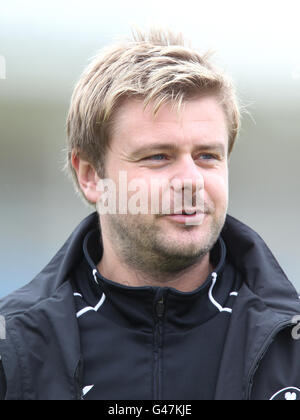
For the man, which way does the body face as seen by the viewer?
toward the camera

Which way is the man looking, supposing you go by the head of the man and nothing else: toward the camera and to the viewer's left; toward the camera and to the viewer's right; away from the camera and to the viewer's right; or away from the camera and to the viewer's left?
toward the camera and to the viewer's right
